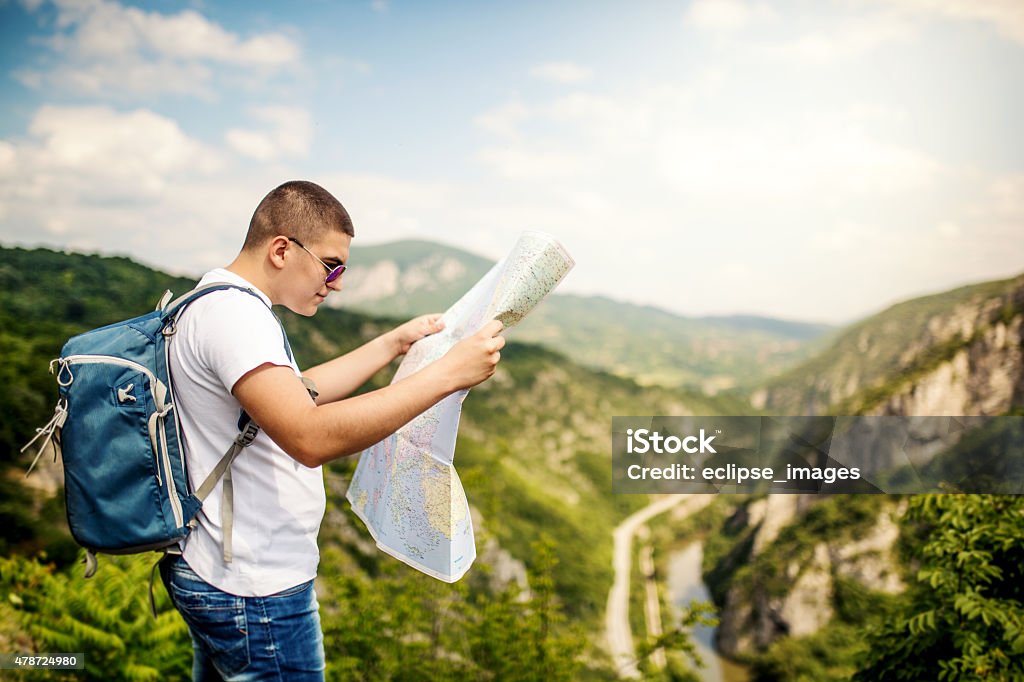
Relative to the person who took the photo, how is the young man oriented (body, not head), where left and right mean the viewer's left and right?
facing to the right of the viewer

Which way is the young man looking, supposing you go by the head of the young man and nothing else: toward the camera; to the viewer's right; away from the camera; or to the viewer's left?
to the viewer's right

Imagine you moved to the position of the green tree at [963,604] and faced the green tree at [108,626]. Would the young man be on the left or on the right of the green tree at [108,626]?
left
